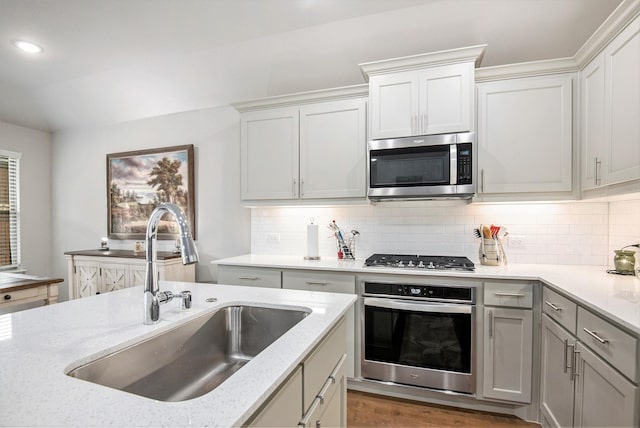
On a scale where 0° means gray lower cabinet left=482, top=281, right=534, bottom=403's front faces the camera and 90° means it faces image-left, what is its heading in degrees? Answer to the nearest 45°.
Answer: approximately 0°

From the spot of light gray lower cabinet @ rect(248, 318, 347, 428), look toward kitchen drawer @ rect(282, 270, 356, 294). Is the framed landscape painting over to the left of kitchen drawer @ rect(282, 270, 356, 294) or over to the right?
left

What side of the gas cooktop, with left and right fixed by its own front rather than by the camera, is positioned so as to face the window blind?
right

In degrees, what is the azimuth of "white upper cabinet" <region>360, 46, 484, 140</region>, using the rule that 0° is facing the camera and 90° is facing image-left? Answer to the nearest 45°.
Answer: approximately 0°

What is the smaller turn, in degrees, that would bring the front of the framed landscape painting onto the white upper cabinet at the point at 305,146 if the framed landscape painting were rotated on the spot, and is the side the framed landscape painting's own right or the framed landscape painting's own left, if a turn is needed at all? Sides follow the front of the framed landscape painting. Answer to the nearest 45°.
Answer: approximately 90° to the framed landscape painting's own left

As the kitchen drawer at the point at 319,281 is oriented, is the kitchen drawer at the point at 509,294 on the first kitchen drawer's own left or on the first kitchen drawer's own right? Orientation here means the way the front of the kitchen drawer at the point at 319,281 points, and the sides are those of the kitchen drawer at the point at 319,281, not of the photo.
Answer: on the first kitchen drawer's own left

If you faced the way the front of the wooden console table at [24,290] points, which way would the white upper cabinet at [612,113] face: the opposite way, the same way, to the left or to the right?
the opposite way

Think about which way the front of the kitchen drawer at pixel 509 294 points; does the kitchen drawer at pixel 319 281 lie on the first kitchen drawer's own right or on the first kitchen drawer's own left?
on the first kitchen drawer's own right
